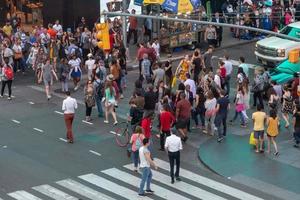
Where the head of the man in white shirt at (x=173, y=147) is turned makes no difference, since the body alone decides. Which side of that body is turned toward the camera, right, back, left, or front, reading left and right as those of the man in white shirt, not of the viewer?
back

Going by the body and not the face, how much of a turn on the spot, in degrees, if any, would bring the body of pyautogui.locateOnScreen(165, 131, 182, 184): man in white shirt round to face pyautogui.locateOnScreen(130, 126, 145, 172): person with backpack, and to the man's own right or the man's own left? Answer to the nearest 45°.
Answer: approximately 90° to the man's own left

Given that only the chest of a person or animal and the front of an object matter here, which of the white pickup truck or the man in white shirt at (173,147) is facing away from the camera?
the man in white shirt
